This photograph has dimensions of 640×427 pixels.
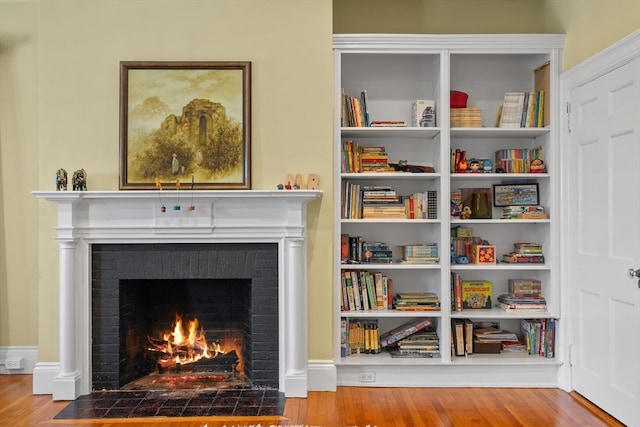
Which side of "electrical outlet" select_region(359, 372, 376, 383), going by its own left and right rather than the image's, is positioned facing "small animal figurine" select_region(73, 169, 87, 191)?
right

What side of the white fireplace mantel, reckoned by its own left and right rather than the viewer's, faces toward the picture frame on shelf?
left

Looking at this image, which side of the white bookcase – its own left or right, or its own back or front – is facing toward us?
front

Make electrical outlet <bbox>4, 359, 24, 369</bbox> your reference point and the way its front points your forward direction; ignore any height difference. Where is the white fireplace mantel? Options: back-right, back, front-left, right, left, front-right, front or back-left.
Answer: front-left

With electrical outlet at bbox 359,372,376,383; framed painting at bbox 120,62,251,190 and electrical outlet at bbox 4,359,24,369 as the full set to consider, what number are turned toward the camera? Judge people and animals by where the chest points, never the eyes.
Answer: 3

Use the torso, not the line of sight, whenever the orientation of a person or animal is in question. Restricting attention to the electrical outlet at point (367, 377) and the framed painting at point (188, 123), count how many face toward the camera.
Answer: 2

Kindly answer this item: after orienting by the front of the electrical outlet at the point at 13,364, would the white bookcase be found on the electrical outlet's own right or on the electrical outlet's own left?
on the electrical outlet's own left

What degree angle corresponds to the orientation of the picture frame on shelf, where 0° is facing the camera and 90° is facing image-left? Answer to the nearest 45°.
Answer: approximately 0°

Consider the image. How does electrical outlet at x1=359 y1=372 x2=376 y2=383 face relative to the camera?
toward the camera

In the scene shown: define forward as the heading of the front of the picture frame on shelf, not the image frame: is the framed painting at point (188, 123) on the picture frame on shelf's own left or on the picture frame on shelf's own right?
on the picture frame on shelf's own right

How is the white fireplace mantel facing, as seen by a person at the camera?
facing the viewer

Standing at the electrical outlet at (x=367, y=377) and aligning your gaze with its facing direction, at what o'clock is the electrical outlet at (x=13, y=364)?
the electrical outlet at (x=13, y=364) is roughly at 3 o'clock from the electrical outlet at (x=367, y=377).

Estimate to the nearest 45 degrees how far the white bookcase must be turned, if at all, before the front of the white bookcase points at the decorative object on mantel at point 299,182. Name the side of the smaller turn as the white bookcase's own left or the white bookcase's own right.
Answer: approximately 45° to the white bookcase's own right

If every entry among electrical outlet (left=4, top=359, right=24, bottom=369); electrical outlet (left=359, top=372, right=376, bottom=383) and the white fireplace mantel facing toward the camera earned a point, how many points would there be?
3

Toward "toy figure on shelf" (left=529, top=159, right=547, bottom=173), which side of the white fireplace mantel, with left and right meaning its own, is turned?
left
